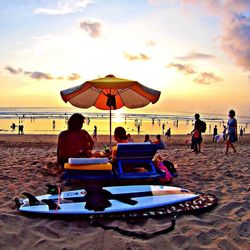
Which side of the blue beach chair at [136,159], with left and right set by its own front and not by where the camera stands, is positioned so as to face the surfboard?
back

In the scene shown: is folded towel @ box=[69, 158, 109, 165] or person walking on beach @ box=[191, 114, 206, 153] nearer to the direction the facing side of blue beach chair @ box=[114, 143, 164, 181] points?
the person walking on beach

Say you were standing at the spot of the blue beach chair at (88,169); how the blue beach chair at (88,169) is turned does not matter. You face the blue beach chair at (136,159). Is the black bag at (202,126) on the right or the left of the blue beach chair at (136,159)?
left

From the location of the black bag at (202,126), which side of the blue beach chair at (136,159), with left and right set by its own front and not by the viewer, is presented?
front

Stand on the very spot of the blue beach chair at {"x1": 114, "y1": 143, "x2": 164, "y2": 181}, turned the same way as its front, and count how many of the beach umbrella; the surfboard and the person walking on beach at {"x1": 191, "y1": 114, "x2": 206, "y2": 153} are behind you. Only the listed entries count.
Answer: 1

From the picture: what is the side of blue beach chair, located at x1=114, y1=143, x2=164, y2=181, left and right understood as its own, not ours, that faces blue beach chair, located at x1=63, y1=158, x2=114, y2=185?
left

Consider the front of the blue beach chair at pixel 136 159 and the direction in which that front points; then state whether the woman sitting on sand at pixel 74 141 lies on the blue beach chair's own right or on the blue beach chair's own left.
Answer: on the blue beach chair's own left

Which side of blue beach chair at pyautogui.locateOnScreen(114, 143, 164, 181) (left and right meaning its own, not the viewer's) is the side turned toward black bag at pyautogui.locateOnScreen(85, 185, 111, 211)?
back

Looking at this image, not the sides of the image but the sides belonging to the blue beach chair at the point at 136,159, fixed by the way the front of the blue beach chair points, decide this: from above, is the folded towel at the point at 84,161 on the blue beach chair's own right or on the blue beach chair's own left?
on the blue beach chair's own left

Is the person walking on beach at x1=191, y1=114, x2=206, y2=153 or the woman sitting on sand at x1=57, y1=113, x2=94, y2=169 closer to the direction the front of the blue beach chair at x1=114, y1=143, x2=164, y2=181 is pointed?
the person walking on beach

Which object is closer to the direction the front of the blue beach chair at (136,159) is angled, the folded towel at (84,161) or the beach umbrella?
the beach umbrella

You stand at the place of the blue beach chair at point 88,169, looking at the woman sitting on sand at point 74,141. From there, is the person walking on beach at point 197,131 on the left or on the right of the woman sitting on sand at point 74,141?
right

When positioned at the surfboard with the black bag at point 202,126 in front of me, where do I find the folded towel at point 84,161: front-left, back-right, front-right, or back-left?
front-left

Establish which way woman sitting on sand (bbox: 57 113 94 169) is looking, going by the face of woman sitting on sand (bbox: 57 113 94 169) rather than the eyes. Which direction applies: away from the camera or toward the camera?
away from the camera

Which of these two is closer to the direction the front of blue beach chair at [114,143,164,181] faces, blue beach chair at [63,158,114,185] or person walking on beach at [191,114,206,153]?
the person walking on beach

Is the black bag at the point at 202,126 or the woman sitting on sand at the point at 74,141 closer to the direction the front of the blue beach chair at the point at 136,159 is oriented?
the black bag

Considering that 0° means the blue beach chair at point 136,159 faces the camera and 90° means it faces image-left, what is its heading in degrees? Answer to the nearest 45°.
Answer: approximately 180°

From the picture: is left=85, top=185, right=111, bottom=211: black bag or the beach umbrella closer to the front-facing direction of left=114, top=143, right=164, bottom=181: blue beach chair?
the beach umbrella

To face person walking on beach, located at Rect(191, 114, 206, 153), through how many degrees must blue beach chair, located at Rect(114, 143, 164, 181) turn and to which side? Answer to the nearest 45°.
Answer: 0° — it already faces them
